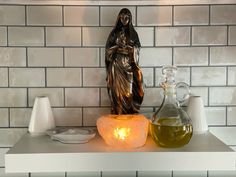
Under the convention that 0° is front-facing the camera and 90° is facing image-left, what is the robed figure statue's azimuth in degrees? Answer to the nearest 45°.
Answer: approximately 0°

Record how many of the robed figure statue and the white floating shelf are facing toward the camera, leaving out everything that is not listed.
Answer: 2

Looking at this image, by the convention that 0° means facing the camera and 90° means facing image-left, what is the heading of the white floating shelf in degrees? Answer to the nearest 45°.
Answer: approximately 0°
